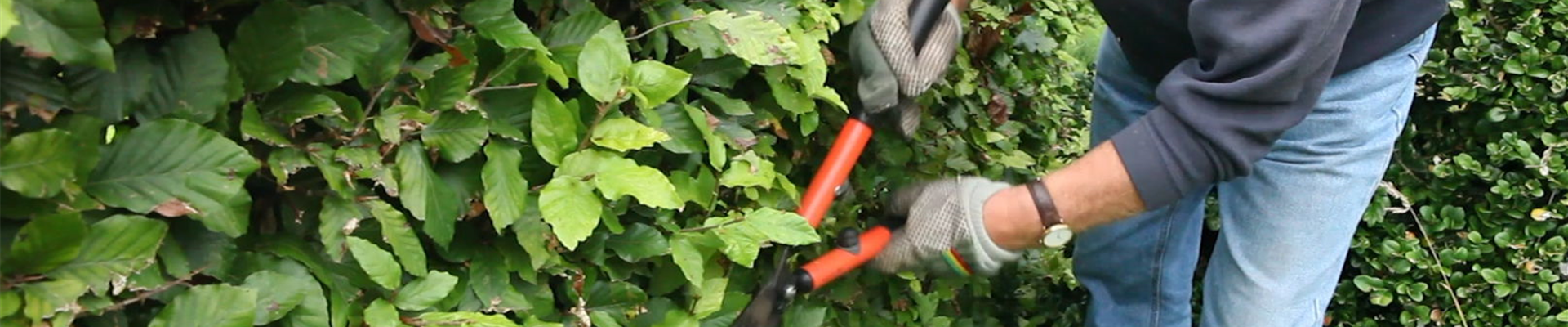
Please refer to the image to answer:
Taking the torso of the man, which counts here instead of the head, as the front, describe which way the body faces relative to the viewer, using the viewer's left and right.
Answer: facing the viewer and to the left of the viewer
